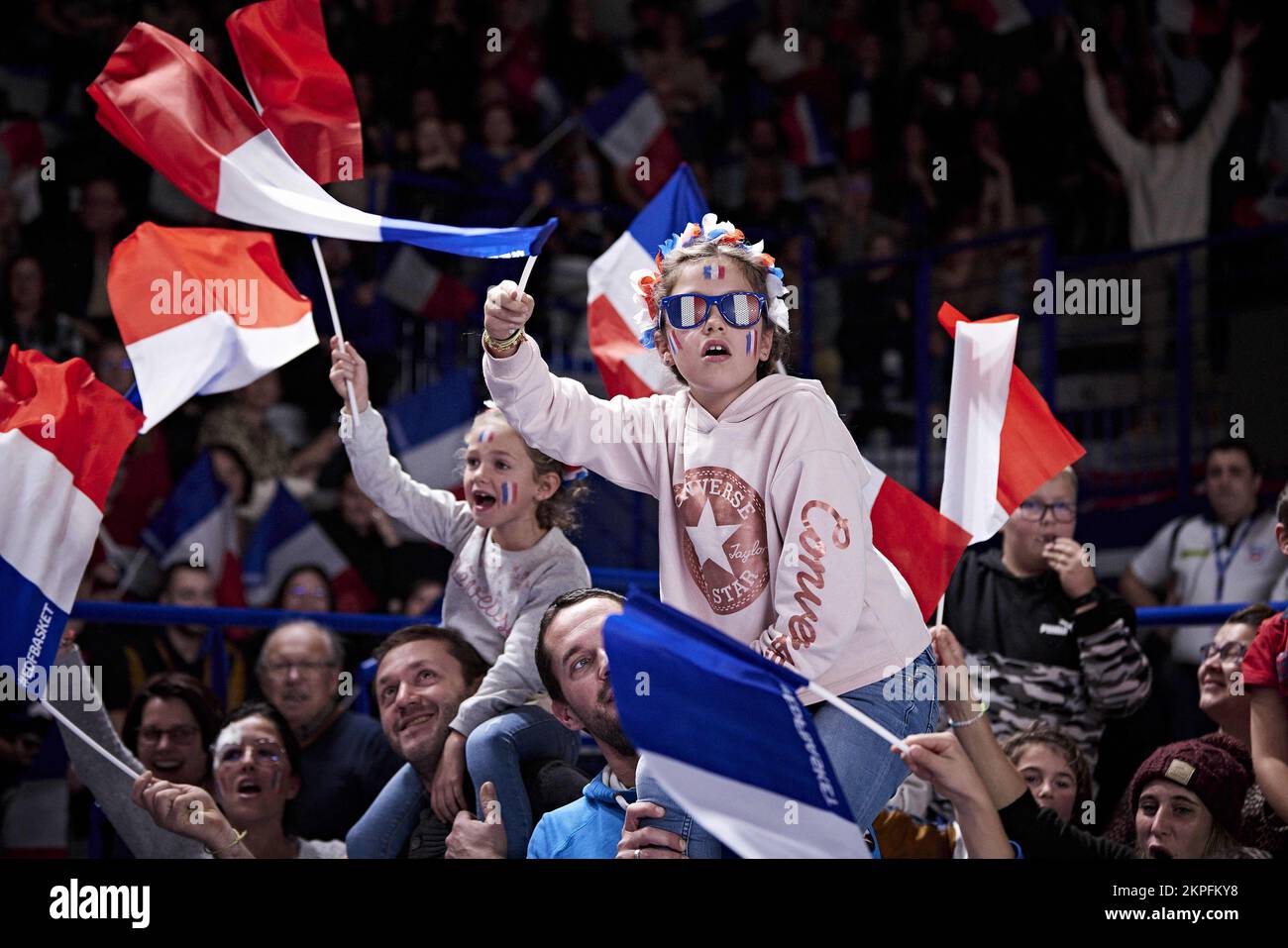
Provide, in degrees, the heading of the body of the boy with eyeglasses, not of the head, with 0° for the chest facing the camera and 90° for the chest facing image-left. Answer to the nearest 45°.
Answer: approximately 0°

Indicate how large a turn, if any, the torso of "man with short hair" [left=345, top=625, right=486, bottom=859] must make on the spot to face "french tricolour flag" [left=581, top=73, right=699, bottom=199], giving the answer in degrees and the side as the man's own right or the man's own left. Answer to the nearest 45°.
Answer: approximately 135° to the man's own right

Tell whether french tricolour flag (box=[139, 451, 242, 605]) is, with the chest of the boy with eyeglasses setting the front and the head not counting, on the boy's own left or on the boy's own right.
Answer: on the boy's own right

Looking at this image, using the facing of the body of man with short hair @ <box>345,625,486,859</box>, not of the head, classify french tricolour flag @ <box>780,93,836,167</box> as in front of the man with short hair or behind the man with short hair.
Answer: behind

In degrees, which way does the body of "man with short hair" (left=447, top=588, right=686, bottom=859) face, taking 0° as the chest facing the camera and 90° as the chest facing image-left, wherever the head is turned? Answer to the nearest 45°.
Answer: approximately 315°

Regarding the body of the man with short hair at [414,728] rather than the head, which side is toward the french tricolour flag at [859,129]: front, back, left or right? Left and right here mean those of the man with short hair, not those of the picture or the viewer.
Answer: back

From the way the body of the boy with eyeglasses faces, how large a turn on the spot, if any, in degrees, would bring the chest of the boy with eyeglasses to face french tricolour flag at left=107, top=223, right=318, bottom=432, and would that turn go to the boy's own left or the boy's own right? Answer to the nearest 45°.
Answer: approximately 90° to the boy's own right

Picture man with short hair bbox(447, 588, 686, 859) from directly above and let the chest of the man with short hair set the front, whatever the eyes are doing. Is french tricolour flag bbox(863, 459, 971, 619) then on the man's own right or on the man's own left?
on the man's own left

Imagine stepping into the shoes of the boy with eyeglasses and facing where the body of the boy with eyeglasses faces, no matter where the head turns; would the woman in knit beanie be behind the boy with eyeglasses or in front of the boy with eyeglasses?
in front
